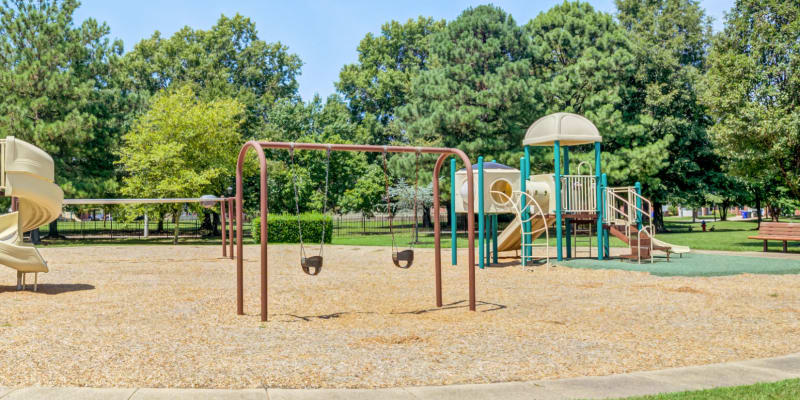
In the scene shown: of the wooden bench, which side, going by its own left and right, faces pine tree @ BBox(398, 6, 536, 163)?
right

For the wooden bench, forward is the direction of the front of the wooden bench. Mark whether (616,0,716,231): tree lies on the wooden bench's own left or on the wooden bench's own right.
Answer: on the wooden bench's own right

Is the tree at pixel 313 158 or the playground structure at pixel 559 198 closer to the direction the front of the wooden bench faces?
the playground structure

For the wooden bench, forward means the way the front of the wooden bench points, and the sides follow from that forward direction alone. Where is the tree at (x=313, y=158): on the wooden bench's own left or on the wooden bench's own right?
on the wooden bench's own right

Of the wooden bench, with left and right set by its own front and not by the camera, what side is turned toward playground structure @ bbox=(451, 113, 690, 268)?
front

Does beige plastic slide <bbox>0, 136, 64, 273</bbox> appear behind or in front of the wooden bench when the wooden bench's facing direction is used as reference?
in front

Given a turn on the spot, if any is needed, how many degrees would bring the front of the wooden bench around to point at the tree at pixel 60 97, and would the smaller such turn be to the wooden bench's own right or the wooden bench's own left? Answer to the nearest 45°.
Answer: approximately 45° to the wooden bench's own right

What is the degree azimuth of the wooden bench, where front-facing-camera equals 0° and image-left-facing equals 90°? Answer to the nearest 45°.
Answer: approximately 45°

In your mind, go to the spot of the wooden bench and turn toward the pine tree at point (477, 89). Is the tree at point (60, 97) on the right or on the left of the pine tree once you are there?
left

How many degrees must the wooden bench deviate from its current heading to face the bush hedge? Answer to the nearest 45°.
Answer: approximately 45° to its right

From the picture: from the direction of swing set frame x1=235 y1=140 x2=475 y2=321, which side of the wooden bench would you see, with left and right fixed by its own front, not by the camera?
front
